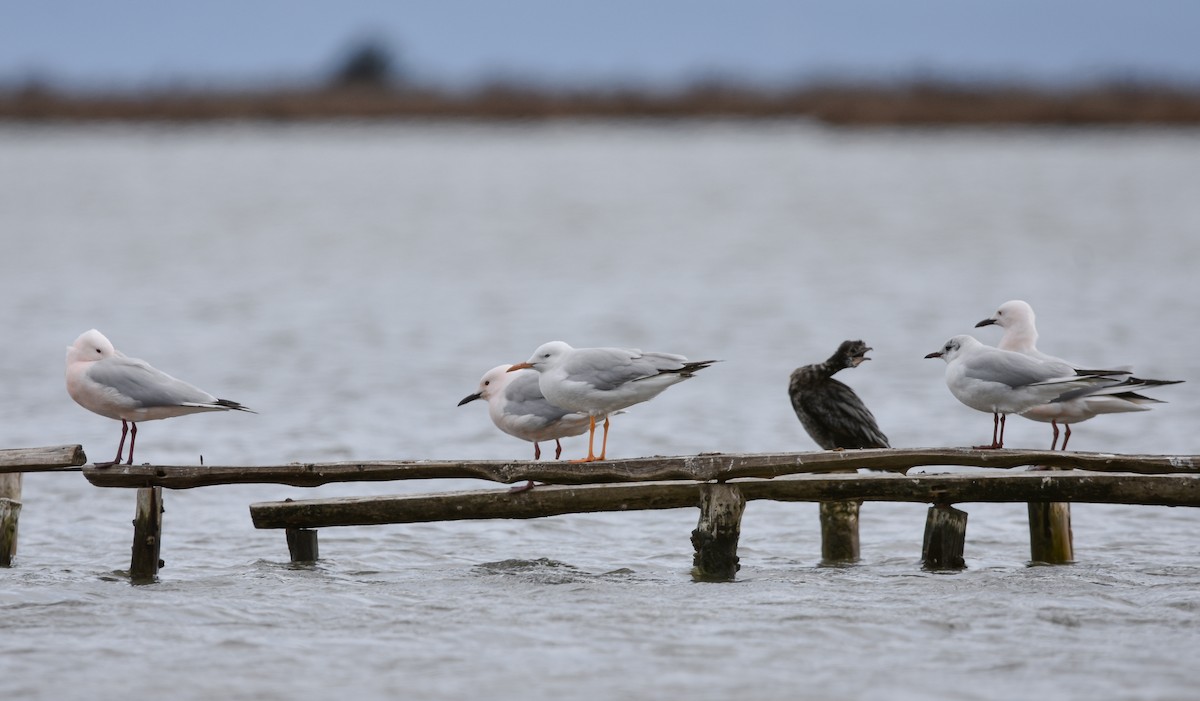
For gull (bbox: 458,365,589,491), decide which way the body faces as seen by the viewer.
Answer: to the viewer's left

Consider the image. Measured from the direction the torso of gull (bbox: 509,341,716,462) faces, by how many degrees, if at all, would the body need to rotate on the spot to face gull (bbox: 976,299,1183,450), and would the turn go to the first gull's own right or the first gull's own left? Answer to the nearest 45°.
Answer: approximately 180°

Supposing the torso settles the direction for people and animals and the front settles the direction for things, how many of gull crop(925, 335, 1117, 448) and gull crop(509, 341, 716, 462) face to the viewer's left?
2

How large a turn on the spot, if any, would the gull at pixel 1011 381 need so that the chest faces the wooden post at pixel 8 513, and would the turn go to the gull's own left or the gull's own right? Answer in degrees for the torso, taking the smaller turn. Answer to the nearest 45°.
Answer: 0° — it already faces it

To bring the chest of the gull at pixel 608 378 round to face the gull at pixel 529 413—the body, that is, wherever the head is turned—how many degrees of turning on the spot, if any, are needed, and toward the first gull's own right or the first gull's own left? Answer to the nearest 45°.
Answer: approximately 45° to the first gull's own right

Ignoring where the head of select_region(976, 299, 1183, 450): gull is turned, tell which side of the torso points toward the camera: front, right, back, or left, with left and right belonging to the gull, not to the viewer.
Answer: left

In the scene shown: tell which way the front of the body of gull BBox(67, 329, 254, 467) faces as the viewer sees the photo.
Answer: to the viewer's left

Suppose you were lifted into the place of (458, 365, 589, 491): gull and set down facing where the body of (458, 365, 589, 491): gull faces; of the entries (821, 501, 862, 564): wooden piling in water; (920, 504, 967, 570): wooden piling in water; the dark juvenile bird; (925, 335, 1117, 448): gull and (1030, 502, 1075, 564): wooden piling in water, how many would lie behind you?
5

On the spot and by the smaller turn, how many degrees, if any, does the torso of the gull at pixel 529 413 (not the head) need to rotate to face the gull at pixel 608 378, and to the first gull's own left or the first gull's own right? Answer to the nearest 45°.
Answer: approximately 135° to the first gull's own left

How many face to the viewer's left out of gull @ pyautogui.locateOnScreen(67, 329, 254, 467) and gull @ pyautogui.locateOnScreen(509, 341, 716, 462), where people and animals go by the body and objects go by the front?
2

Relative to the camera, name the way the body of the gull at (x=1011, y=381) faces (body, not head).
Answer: to the viewer's left

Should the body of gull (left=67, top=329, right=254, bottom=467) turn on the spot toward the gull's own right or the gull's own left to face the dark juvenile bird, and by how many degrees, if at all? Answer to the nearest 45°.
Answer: approximately 180°
